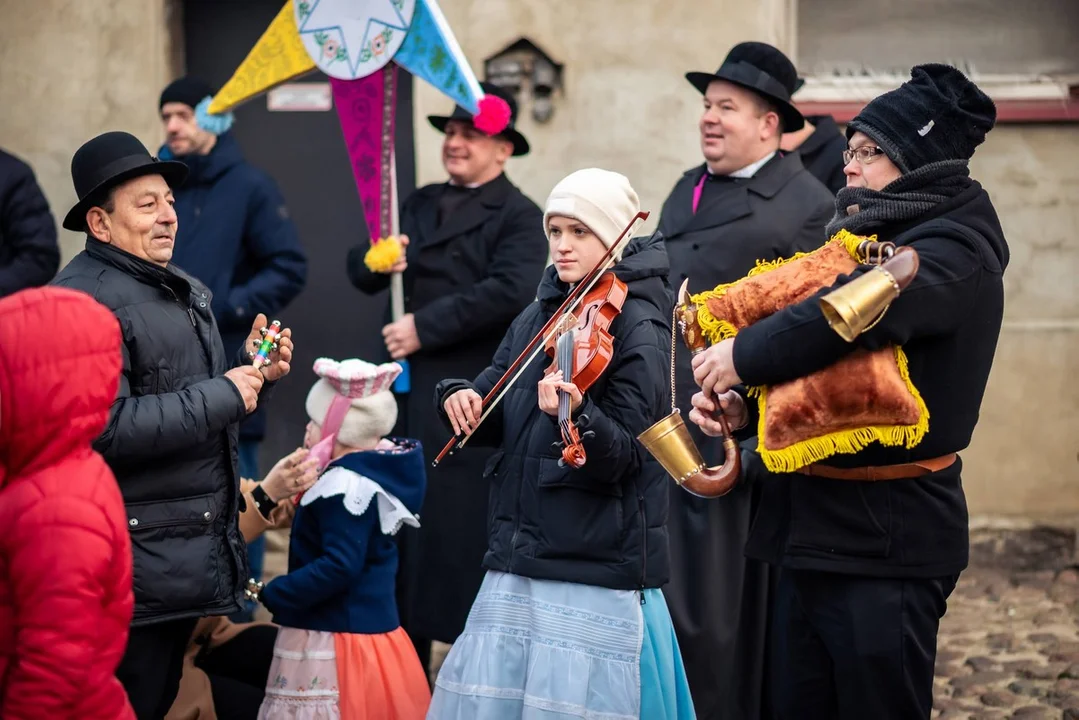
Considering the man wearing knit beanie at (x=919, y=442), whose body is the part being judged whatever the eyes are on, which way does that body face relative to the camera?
to the viewer's left

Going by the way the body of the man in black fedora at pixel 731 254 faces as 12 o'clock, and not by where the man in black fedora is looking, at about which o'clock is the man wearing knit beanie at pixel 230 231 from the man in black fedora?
The man wearing knit beanie is roughly at 2 o'clock from the man in black fedora.

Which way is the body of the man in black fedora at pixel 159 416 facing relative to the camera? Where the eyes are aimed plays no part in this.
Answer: to the viewer's right

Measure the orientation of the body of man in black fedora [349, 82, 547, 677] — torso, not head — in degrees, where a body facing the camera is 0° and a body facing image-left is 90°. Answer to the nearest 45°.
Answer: approximately 45°

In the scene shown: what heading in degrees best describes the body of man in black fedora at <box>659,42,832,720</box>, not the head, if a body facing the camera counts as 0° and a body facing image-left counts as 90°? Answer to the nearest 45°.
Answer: approximately 45°

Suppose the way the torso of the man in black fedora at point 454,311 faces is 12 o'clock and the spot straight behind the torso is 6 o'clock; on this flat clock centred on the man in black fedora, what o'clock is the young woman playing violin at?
The young woman playing violin is roughly at 10 o'clock from the man in black fedora.
